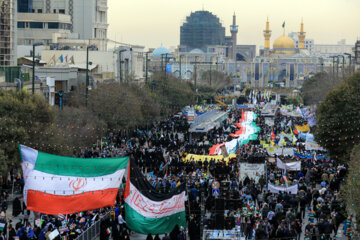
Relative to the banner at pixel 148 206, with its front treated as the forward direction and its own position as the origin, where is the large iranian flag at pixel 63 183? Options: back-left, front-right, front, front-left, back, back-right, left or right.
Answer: front-right

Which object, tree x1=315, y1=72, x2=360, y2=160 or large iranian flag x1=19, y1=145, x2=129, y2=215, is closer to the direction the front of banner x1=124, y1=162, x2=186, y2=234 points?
the large iranian flag

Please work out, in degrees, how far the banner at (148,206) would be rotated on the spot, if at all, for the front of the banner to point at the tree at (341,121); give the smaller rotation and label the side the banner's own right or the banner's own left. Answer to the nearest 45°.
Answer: approximately 135° to the banner's own left

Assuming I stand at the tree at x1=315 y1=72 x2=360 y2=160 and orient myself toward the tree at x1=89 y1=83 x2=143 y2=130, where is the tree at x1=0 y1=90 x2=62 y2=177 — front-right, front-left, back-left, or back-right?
front-left

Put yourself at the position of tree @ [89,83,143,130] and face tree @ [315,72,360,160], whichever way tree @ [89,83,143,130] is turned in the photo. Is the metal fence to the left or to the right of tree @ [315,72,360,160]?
right

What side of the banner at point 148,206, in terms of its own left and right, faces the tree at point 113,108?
back

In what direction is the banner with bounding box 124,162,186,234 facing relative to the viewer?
toward the camera

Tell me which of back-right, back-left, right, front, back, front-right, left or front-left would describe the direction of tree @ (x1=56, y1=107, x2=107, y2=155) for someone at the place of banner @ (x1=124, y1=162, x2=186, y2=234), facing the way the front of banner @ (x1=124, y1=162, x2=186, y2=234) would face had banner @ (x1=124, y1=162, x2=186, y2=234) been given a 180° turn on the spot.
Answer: front

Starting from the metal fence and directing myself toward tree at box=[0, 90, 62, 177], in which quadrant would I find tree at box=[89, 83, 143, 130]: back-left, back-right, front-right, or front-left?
front-right
